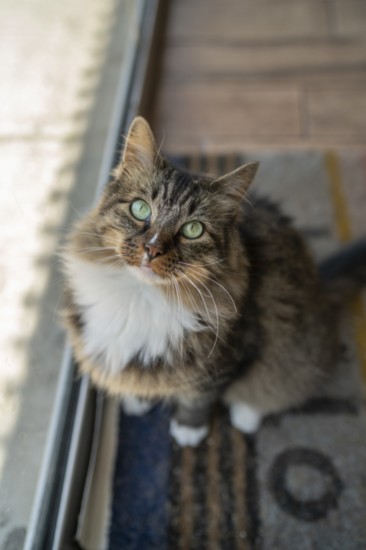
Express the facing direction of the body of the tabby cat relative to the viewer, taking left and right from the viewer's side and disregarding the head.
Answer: facing the viewer and to the left of the viewer
